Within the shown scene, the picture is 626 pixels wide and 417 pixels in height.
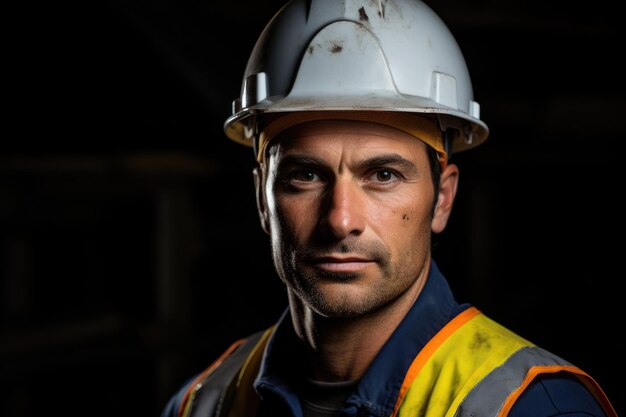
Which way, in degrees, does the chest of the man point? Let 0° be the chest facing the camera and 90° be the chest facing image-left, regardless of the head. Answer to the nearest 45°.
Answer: approximately 45°
